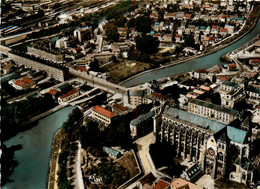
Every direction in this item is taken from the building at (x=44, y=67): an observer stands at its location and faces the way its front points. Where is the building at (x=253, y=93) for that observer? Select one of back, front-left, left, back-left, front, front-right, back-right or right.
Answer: left

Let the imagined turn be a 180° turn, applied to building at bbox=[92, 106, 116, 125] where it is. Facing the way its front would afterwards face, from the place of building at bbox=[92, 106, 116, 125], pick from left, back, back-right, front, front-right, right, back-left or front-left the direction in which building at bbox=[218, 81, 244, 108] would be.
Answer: front-right

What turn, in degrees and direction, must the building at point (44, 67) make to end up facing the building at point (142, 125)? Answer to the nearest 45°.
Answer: approximately 45° to its left

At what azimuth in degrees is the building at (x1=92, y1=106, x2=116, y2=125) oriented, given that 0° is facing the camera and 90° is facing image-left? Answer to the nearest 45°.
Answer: approximately 45°

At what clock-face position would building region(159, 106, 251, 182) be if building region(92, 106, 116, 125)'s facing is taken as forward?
building region(159, 106, 251, 182) is roughly at 9 o'clock from building region(92, 106, 116, 125).

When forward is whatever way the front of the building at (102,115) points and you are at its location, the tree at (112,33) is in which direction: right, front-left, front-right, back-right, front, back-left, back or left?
back-right

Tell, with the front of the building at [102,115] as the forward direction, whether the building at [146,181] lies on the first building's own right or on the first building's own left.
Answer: on the first building's own left

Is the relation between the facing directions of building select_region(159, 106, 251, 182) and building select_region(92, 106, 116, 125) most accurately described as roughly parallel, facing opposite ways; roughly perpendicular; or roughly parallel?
roughly perpendicular
